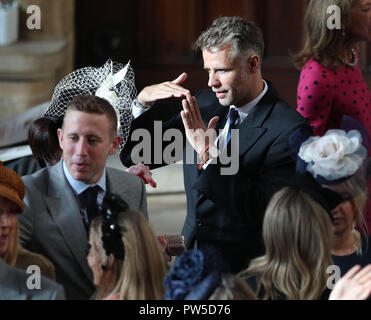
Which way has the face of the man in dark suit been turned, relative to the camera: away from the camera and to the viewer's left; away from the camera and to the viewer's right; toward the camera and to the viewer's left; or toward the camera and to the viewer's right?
toward the camera and to the viewer's left

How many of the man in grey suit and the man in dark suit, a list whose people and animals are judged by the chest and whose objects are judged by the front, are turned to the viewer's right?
0

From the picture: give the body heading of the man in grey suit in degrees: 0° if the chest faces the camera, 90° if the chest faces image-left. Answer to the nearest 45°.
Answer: approximately 0°

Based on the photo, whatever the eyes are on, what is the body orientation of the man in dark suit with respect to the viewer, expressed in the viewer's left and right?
facing the viewer and to the left of the viewer
